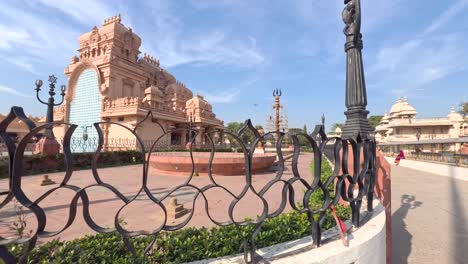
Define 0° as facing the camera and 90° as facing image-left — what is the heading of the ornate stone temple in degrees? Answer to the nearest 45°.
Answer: approximately 45°

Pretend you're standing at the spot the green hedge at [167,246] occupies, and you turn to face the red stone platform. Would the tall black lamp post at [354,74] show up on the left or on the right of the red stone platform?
right

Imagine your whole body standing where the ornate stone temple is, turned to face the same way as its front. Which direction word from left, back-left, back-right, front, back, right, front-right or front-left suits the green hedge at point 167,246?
front-left

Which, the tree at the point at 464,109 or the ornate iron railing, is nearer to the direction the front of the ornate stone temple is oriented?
the ornate iron railing

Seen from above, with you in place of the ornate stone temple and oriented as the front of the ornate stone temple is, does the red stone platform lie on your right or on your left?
on your left

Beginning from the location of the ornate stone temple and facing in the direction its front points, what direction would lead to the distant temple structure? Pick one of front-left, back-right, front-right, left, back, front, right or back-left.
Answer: back-left

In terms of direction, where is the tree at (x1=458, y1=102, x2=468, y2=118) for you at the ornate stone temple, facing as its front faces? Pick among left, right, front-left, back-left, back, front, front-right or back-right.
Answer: back-left

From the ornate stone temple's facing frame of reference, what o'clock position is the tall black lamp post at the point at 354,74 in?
The tall black lamp post is roughly at 10 o'clock from the ornate stone temple.

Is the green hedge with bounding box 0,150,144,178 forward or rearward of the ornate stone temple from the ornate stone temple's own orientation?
forward
